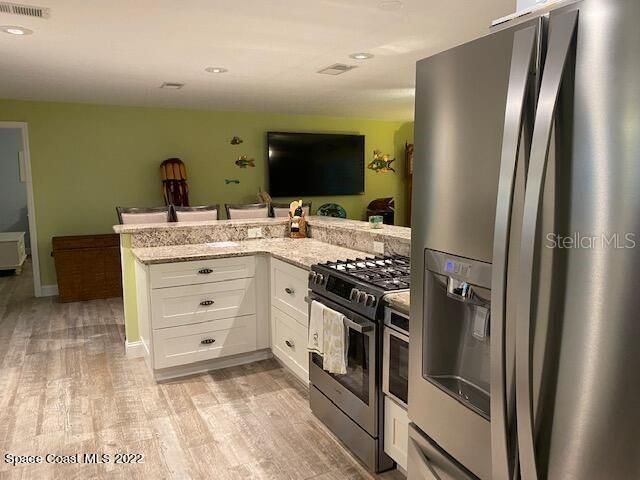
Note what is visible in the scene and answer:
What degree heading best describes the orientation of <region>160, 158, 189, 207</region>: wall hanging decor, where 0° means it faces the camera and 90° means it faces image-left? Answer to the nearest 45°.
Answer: approximately 0°

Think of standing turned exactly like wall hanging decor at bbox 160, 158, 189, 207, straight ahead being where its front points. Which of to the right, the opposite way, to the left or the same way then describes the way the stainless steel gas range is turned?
to the right

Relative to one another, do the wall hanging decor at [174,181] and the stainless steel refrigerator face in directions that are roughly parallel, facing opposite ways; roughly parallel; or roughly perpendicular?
roughly perpendicular

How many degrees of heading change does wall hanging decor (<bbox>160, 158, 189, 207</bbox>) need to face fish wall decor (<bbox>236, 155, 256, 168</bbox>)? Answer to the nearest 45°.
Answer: approximately 90° to its left

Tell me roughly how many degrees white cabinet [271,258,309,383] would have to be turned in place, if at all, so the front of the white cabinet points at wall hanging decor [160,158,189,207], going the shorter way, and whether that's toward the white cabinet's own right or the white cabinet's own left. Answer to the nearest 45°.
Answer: approximately 90° to the white cabinet's own right

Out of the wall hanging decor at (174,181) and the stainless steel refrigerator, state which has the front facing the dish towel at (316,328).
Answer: the wall hanging decor

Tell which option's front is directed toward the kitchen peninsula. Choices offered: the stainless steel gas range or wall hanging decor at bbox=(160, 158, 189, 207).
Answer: the wall hanging decor

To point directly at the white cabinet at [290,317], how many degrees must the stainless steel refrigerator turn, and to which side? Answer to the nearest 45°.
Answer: approximately 90° to its right

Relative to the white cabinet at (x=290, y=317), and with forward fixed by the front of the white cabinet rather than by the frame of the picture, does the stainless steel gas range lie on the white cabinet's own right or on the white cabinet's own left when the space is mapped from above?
on the white cabinet's own left

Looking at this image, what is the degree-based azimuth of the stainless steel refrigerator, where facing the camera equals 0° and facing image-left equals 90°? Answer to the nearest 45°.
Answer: approximately 45°

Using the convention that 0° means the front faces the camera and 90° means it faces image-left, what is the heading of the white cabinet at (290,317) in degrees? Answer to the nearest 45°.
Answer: approximately 45°

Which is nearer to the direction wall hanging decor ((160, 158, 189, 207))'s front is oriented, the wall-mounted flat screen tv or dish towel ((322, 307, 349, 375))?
the dish towel

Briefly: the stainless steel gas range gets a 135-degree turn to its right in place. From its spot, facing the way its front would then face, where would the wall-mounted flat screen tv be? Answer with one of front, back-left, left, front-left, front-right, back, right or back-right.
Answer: front

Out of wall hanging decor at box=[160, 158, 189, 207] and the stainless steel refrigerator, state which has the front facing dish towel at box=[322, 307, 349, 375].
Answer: the wall hanging decor

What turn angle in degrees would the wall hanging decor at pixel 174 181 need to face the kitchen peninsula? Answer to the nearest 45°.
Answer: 0° — it already faces it
